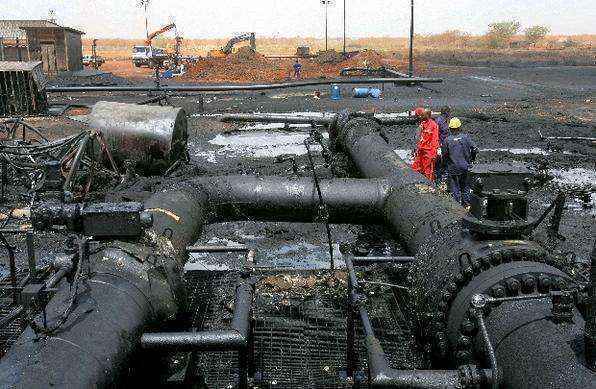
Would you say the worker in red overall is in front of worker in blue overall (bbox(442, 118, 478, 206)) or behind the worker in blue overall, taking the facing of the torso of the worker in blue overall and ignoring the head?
in front

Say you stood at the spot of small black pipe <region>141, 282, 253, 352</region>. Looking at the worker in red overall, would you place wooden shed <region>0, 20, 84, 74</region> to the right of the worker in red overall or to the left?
left

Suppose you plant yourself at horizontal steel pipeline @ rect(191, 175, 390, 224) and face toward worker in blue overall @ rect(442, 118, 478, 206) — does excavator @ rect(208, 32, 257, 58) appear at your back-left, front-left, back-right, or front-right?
front-left

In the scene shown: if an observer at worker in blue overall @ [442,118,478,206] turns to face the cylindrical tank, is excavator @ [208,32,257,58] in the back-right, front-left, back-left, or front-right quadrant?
front-right

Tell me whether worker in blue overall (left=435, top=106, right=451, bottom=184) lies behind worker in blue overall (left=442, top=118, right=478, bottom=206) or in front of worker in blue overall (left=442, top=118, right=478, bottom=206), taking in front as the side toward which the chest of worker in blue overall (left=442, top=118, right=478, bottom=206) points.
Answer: in front

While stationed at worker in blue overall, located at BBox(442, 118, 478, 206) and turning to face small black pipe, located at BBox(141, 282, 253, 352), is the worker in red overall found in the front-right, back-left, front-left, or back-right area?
back-right

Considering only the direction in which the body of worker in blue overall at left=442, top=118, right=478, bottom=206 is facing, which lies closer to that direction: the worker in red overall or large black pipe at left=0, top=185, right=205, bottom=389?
the worker in red overall
